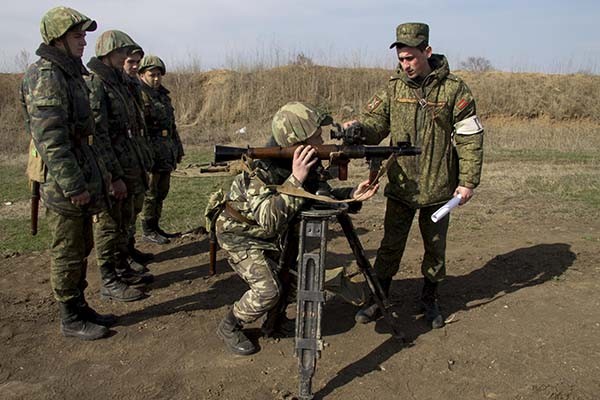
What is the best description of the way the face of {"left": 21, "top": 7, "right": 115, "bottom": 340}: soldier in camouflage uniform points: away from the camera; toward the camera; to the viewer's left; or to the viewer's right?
to the viewer's right

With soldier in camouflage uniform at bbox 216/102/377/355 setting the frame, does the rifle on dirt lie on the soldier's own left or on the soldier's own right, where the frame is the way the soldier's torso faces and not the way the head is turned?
on the soldier's own left

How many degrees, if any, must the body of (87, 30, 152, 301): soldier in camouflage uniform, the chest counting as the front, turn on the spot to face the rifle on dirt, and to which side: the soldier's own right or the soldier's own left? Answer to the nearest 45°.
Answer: approximately 45° to the soldier's own left

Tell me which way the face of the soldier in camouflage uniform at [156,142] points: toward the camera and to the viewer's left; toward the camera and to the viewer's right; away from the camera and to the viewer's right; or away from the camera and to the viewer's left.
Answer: toward the camera and to the viewer's right

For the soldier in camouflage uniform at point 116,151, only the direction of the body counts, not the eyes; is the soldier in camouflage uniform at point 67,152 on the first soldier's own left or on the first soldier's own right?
on the first soldier's own right

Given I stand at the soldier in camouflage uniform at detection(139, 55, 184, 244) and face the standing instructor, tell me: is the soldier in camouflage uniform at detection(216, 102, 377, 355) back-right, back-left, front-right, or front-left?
front-right

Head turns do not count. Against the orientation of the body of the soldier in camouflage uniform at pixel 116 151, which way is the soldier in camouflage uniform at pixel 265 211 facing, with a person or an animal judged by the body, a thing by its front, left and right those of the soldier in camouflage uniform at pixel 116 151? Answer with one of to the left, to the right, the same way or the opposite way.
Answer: the same way

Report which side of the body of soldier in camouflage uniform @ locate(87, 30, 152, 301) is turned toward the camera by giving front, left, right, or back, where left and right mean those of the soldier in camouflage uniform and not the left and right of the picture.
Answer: right

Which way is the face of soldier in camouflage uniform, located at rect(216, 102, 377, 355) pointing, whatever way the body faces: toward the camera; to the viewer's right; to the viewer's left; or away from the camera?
to the viewer's right

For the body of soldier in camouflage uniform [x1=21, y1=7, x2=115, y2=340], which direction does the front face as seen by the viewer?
to the viewer's right

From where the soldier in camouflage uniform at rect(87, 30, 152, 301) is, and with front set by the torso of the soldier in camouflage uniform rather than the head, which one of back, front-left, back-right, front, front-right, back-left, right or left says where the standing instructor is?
front-right

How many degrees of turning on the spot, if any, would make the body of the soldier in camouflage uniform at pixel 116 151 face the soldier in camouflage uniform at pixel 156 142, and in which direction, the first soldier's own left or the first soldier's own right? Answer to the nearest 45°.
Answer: approximately 90° to the first soldier's own left

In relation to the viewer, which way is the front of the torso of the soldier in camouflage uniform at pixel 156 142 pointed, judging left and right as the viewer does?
facing the viewer and to the right of the viewer

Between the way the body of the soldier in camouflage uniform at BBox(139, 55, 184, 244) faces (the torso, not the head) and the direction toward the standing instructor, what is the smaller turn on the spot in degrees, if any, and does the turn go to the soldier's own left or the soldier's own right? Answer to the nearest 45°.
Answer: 0° — they already face them
